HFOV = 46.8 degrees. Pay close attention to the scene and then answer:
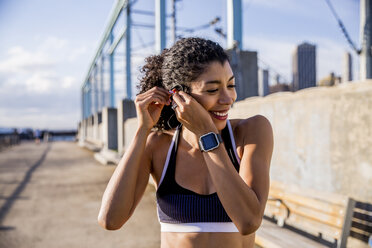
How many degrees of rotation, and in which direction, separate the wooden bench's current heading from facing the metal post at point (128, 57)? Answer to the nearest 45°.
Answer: approximately 90° to its right

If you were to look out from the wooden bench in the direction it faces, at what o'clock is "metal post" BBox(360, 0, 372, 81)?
The metal post is roughly at 5 o'clock from the wooden bench.

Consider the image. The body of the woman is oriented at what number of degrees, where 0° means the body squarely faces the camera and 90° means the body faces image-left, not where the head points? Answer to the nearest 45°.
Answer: approximately 0°

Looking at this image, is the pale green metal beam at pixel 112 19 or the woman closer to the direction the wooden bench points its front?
the woman

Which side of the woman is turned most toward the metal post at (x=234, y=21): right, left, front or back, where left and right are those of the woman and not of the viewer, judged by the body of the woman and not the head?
back

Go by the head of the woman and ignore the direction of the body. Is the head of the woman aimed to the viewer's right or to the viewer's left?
to the viewer's right

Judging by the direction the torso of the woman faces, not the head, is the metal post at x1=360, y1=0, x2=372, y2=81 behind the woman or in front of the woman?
behind

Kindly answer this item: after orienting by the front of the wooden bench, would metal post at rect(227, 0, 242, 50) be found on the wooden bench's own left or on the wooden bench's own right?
on the wooden bench's own right

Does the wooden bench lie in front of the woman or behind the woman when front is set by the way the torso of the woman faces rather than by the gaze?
behind

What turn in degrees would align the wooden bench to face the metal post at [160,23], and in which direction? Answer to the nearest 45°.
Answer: approximately 90° to its right

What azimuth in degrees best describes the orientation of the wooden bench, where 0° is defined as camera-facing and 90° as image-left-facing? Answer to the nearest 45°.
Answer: approximately 45°

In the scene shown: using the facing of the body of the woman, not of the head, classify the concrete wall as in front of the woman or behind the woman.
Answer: behind

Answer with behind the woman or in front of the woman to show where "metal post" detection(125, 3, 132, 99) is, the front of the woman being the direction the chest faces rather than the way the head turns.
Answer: behind
